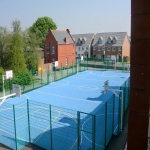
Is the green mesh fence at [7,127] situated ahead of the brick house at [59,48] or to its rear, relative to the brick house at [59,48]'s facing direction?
ahead

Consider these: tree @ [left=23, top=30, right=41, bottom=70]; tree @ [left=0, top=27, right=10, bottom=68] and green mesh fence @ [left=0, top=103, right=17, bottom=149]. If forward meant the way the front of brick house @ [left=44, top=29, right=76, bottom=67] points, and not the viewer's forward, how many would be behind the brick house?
0

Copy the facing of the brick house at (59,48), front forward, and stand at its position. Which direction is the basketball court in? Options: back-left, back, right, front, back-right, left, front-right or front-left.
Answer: front-left
